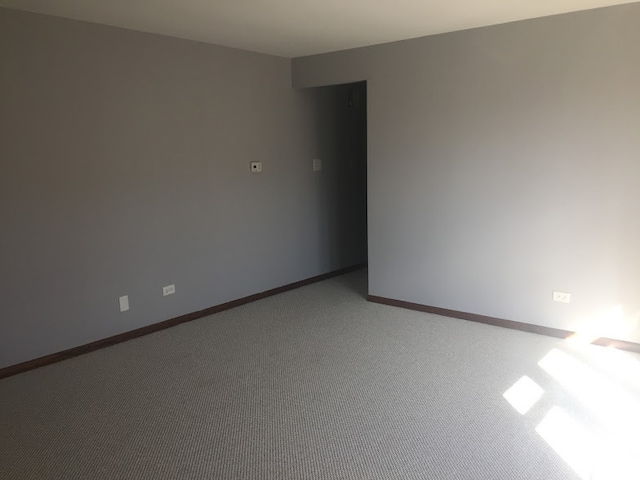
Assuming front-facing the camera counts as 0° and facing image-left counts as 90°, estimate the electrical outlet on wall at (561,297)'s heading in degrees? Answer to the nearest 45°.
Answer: approximately 0°
